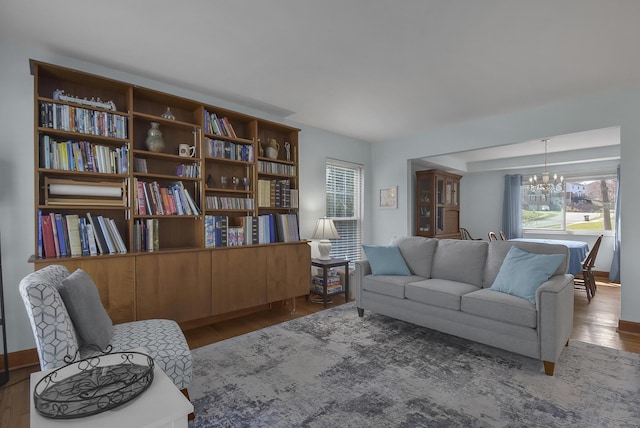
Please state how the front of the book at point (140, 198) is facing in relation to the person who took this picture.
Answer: facing to the right of the viewer

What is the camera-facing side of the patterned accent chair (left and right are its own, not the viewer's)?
right

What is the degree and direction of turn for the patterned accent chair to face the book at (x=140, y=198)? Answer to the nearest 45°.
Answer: approximately 90° to its left

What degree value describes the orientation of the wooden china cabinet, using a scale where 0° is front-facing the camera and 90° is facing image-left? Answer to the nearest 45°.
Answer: approximately 315°

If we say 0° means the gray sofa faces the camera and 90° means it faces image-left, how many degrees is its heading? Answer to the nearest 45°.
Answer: approximately 45°

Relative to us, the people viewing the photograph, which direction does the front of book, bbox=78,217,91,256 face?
facing to the right of the viewer
